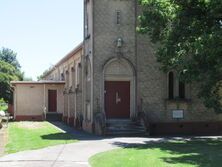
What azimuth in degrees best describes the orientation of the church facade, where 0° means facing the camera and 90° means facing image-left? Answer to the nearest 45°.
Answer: approximately 0°
